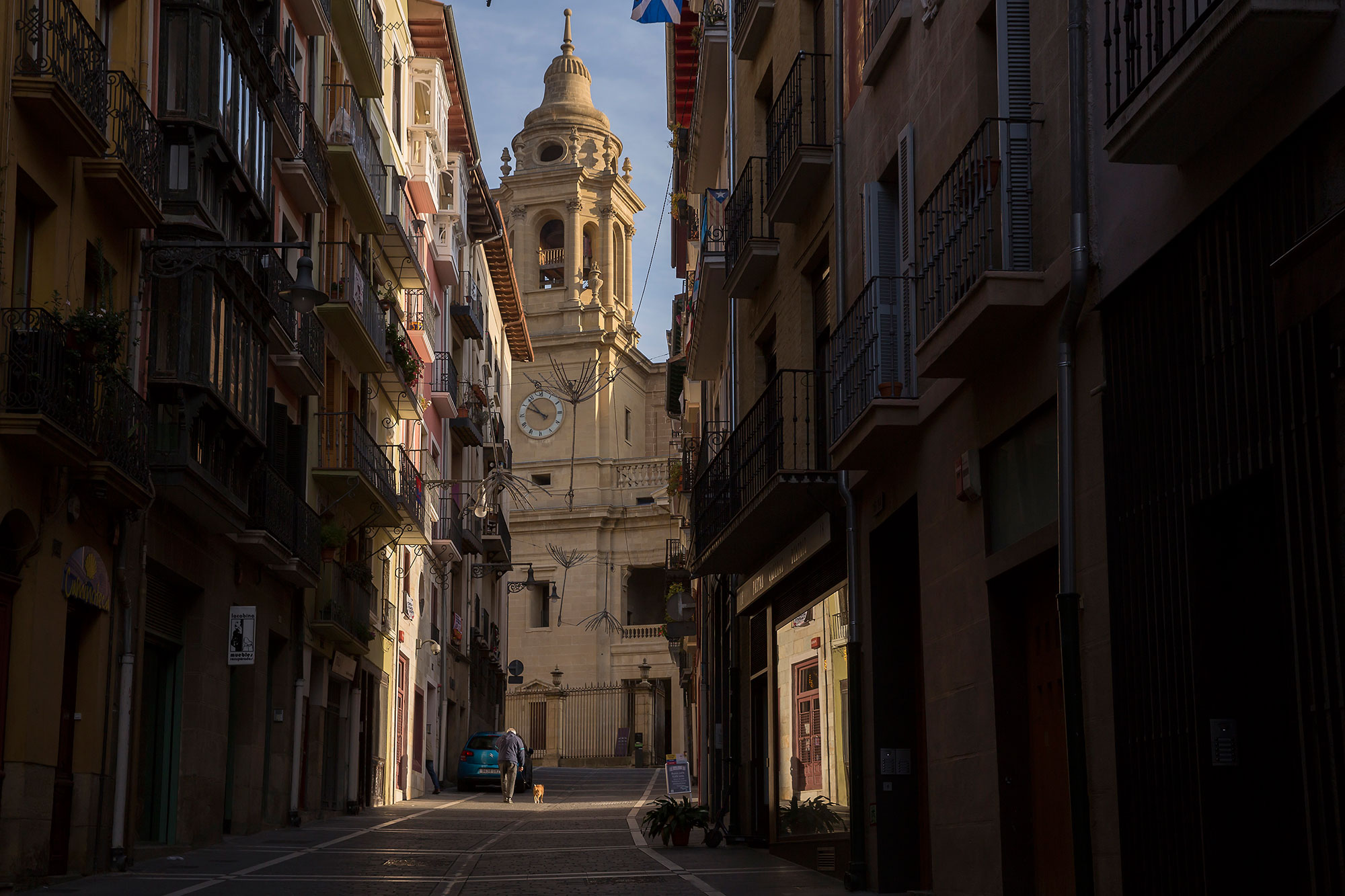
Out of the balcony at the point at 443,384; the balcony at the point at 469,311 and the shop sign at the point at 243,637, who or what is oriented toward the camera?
the shop sign

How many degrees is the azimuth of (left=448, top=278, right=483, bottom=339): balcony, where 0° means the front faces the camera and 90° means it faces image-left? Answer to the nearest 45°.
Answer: approximately 270°

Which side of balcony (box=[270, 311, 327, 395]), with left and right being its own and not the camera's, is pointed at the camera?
right

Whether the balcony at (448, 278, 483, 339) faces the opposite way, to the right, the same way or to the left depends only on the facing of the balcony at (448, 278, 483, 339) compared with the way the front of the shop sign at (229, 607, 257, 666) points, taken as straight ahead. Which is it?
to the left

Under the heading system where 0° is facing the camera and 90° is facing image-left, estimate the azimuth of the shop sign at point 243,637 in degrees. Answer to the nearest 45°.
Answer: approximately 0°

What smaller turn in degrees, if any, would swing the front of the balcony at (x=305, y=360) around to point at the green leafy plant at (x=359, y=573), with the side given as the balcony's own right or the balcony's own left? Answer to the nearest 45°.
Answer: approximately 90° to the balcony's own left

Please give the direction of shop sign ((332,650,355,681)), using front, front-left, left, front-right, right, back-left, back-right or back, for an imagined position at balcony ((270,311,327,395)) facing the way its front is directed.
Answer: left

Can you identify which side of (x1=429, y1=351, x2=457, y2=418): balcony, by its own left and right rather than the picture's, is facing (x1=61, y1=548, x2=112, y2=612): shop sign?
right

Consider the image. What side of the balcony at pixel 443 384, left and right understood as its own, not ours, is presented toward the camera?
right

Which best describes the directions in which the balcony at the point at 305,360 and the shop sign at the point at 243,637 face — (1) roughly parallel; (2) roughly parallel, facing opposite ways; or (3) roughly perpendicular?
roughly perpendicular
